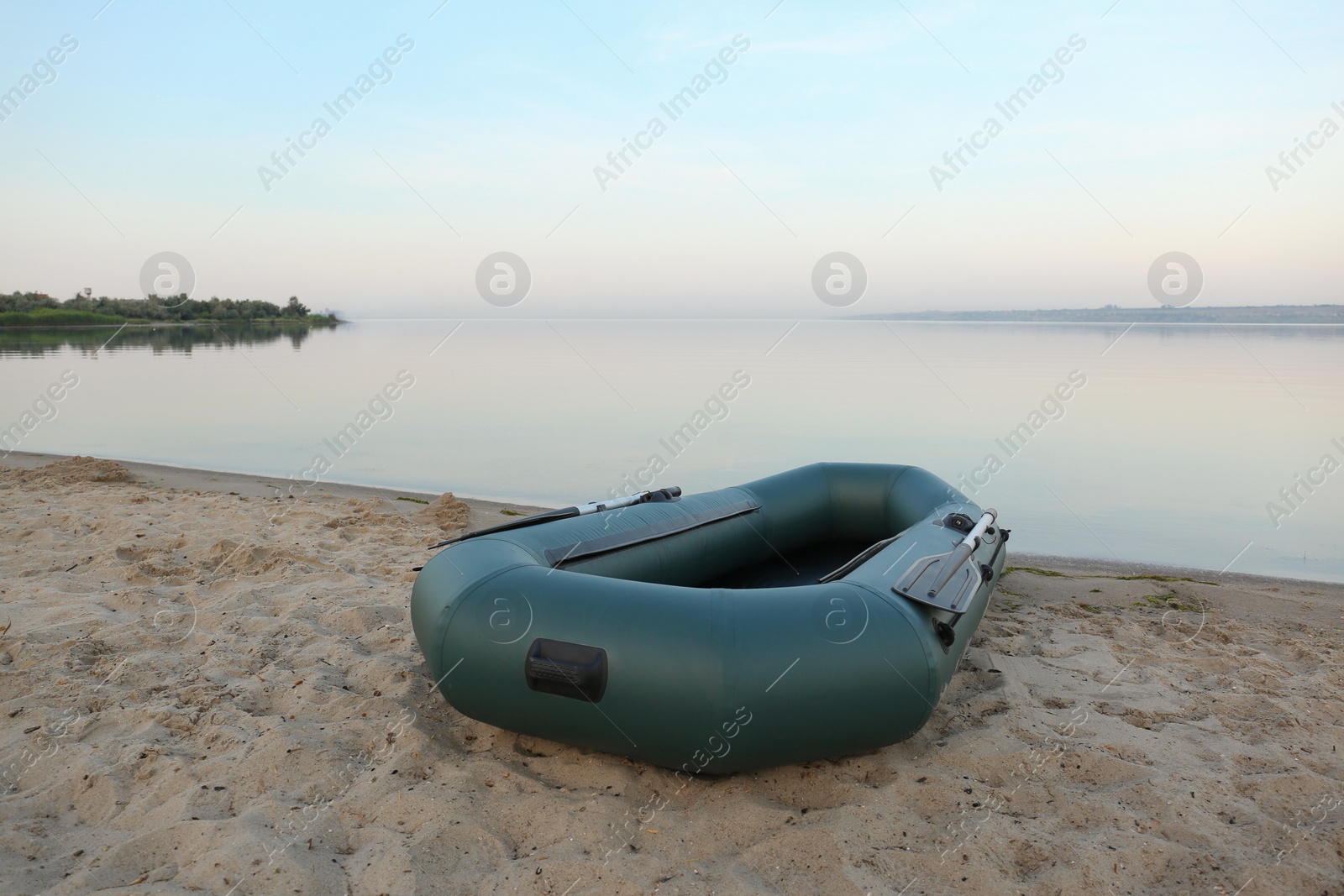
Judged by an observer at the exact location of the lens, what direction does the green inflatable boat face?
facing the viewer and to the left of the viewer
